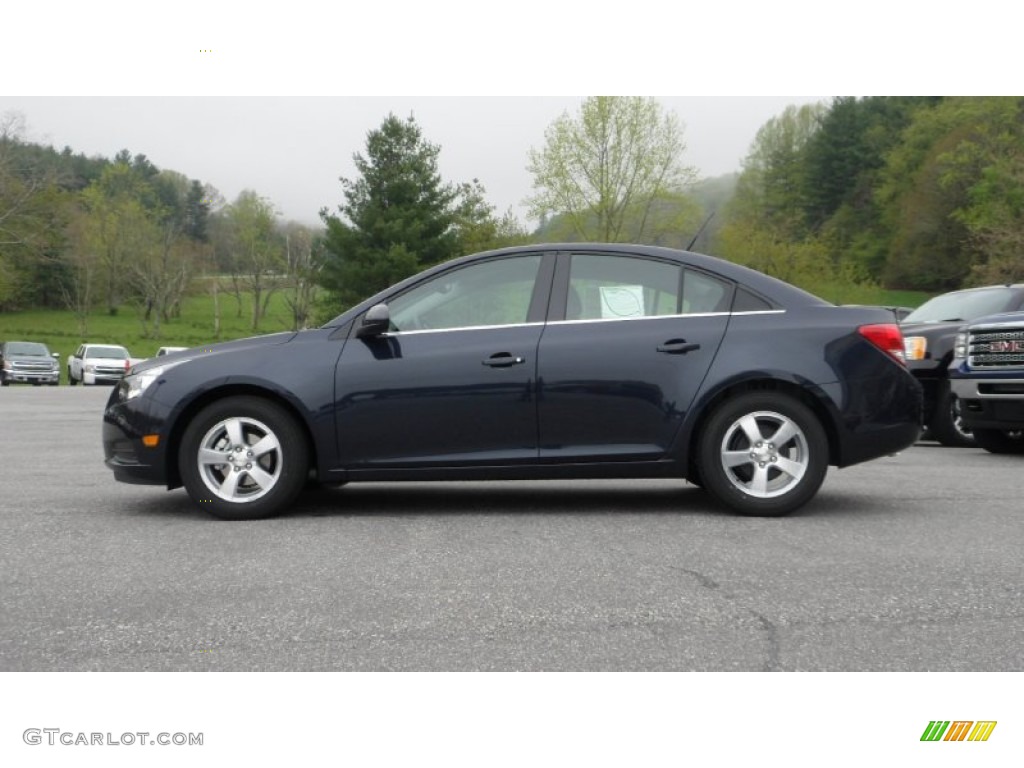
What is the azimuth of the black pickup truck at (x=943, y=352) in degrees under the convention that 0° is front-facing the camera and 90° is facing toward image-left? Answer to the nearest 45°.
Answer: approximately 45°

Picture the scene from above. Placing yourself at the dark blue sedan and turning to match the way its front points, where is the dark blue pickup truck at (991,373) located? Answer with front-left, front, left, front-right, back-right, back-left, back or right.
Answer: back-right

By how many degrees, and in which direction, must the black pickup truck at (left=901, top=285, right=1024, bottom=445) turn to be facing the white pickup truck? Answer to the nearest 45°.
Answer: approximately 90° to its right

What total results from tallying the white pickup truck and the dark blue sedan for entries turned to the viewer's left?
1

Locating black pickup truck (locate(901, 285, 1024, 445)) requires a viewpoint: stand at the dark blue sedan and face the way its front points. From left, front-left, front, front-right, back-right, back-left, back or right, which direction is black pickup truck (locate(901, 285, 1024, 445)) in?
back-right

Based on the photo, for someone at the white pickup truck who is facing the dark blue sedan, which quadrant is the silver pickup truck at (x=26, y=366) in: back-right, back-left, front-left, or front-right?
back-right

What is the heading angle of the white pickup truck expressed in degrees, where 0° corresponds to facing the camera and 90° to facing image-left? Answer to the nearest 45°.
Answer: approximately 315°

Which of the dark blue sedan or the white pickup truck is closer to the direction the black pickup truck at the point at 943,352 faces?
the dark blue sedan

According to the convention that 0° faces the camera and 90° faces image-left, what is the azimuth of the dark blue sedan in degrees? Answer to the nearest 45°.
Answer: approximately 90°

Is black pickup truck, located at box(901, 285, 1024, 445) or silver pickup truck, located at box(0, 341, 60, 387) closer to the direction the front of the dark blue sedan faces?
the silver pickup truck

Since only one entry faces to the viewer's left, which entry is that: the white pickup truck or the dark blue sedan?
the dark blue sedan

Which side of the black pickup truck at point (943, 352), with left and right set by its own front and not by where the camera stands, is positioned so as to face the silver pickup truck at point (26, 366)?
right
